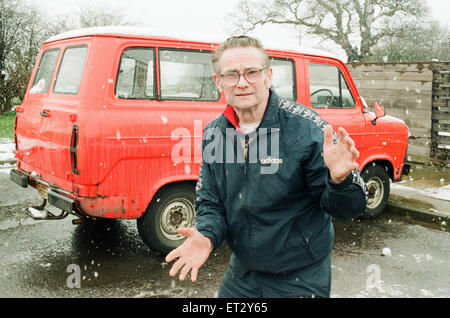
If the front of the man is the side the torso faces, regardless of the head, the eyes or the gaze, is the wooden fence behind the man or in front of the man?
behind

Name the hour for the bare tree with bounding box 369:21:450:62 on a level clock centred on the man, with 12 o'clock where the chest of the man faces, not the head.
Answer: The bare tree is roughly at 5 o'clock from the man.

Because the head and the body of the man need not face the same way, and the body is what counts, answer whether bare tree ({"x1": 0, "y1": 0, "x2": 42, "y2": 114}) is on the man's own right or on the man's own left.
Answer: on the man's own right

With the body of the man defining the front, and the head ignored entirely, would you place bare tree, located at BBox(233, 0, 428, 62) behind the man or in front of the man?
behind

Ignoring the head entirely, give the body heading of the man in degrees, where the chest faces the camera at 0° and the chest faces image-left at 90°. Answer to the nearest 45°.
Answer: approximately 45°
